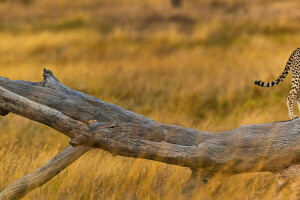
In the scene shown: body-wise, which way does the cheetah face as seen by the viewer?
to the viewer's right
